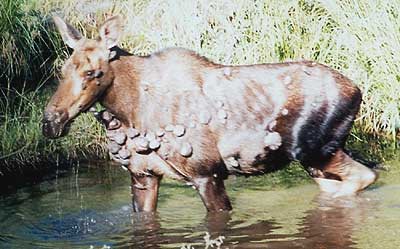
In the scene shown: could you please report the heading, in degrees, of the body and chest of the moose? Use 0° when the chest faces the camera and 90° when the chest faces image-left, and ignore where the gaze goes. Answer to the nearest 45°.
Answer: approximately 90°
